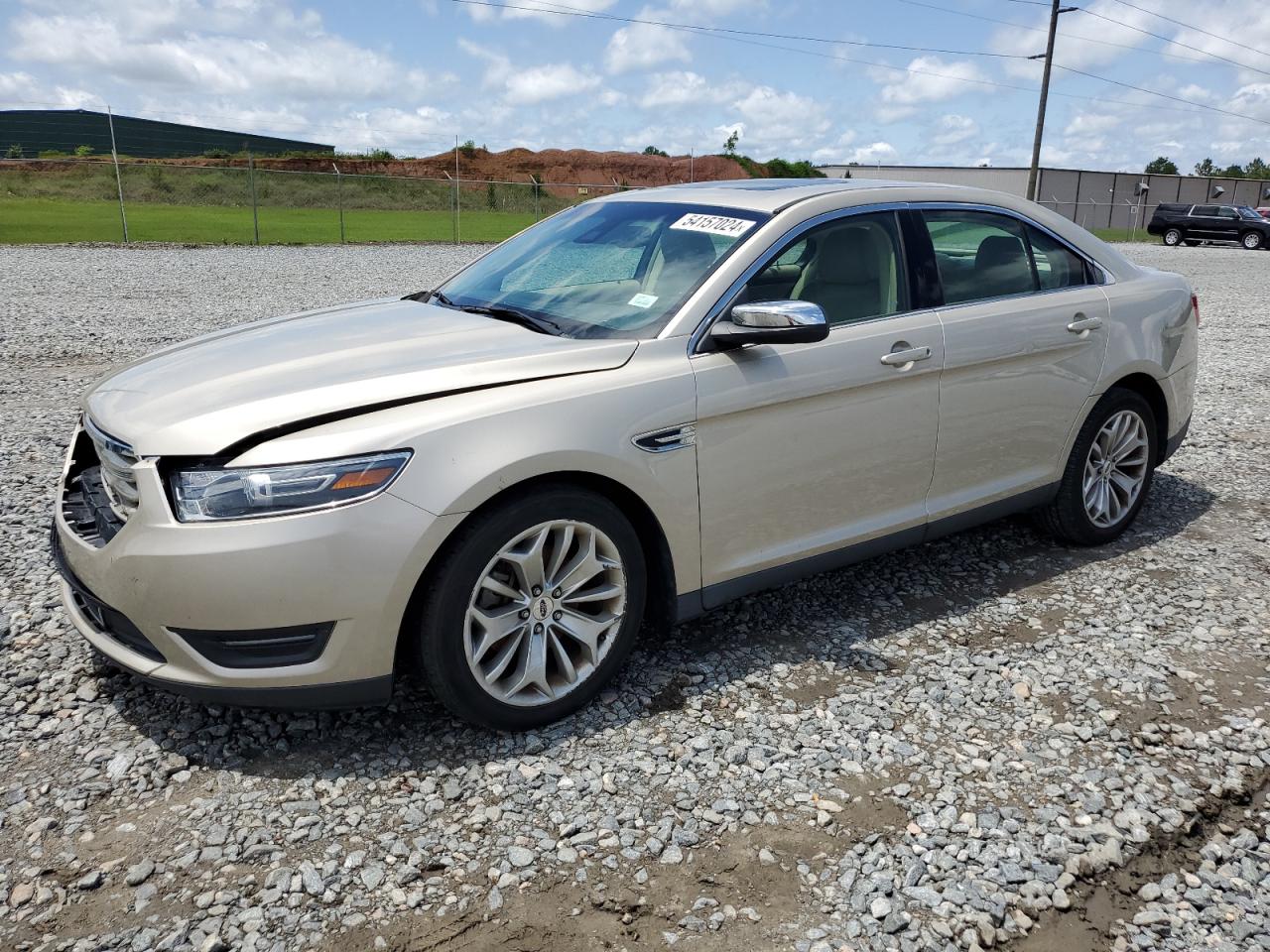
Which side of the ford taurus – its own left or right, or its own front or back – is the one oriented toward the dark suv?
back

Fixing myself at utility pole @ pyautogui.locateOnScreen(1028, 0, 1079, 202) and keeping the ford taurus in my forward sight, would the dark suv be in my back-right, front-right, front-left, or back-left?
back-left

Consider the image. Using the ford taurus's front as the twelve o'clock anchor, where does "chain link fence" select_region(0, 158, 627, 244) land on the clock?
The chain link fence is roughly at 4 o'clock from the ford taurus.

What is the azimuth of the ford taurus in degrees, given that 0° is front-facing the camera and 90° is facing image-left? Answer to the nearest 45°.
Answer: approximately 45°

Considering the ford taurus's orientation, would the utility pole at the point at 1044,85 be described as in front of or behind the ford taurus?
behind
